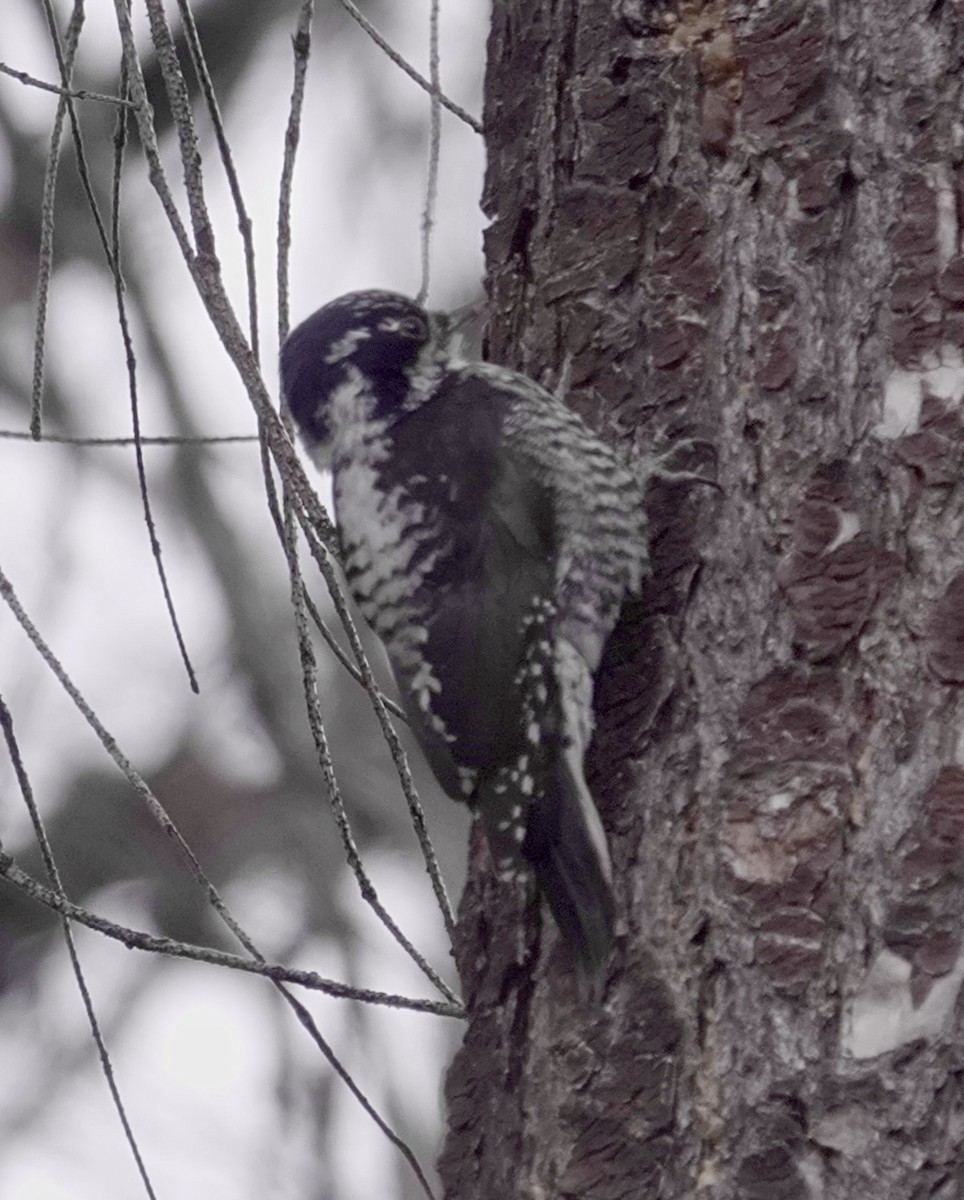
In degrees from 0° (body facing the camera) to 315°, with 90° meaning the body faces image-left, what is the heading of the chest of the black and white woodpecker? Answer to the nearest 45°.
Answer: approximately 270°
